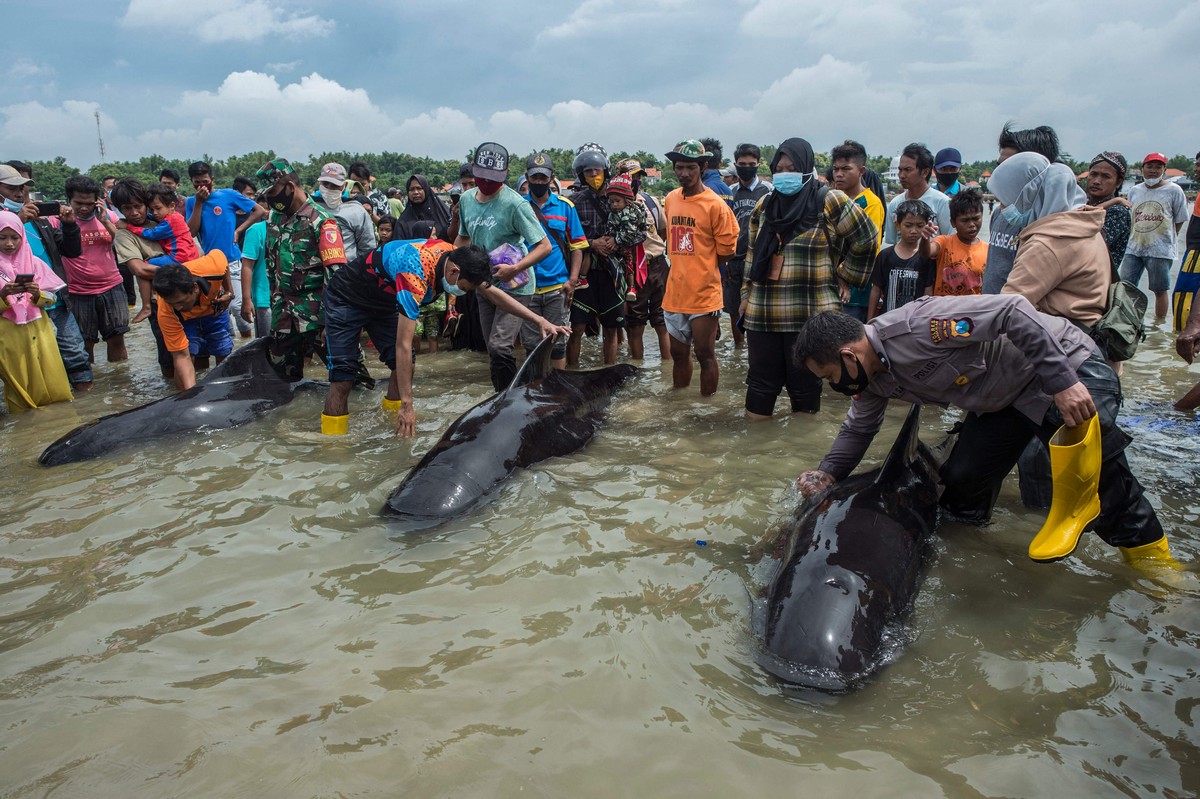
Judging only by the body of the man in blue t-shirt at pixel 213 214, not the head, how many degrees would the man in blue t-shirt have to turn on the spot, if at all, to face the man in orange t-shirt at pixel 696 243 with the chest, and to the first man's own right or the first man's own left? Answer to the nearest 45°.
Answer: approximately 45° to the first man's own left

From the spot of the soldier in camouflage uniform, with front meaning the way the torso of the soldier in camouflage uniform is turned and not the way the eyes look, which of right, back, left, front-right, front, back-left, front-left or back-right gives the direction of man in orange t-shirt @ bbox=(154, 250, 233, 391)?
right

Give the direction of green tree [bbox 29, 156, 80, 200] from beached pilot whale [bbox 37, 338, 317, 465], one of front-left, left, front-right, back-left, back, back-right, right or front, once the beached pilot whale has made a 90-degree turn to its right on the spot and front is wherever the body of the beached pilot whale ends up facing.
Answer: front-right

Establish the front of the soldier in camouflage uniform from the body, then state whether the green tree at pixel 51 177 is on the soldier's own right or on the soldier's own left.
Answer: on the soldier's own right

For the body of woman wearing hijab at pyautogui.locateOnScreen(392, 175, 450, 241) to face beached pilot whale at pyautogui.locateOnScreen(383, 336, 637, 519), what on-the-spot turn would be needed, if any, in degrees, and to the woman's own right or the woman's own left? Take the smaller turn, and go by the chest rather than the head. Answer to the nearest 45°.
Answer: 0° — they already face it

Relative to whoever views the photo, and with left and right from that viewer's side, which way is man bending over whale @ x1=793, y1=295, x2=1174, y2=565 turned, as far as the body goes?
facing to the left of the viewer

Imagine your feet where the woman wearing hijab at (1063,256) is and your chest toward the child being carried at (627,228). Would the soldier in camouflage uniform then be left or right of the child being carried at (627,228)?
left

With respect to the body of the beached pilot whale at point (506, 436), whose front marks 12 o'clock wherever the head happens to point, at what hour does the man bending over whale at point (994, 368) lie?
The man bending over whale is roughly at 9 o'clock from the beached pilot whale.

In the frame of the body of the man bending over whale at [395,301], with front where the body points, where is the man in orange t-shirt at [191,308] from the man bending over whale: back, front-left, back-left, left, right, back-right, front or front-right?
back

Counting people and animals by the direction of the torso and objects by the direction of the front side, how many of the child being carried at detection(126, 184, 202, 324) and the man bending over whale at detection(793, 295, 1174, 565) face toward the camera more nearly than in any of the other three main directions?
0
